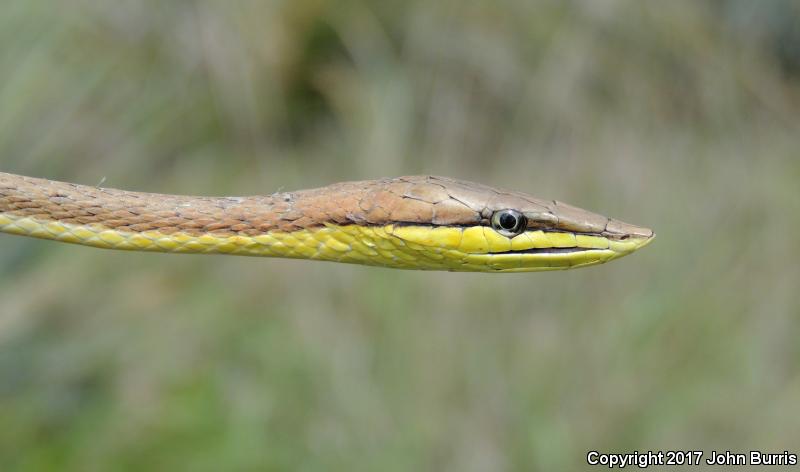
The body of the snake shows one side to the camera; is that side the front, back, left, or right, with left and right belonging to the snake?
right
